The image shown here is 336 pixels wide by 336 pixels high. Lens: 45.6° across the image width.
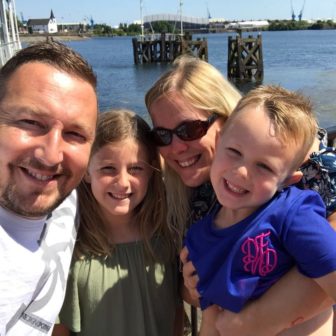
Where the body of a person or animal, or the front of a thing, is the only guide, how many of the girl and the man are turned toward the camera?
2

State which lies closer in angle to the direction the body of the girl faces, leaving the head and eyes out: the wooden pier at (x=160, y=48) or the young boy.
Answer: the young boy

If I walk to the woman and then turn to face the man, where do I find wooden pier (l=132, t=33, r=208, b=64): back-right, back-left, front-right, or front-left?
back-right

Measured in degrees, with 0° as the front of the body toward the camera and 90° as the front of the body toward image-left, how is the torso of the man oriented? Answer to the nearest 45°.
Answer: approximately 0°

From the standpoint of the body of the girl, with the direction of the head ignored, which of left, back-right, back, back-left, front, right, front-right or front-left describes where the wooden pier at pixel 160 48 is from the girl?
back

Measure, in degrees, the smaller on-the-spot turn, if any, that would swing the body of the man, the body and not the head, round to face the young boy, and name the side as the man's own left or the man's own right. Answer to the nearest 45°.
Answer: approximately 45° to the man's own left

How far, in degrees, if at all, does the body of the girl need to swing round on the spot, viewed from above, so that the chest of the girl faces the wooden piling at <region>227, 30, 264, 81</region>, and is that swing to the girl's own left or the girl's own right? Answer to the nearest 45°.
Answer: approximately 180°

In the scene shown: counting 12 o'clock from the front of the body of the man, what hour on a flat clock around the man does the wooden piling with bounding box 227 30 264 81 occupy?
The wooden piling is roughly at 7 o'clock from the man.

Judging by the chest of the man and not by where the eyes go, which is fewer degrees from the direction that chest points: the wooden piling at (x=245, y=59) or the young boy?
the young boy

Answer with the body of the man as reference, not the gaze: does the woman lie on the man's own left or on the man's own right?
on the man's own left

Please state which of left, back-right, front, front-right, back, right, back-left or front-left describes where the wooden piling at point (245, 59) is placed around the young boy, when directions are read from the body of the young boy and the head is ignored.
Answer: back-right
